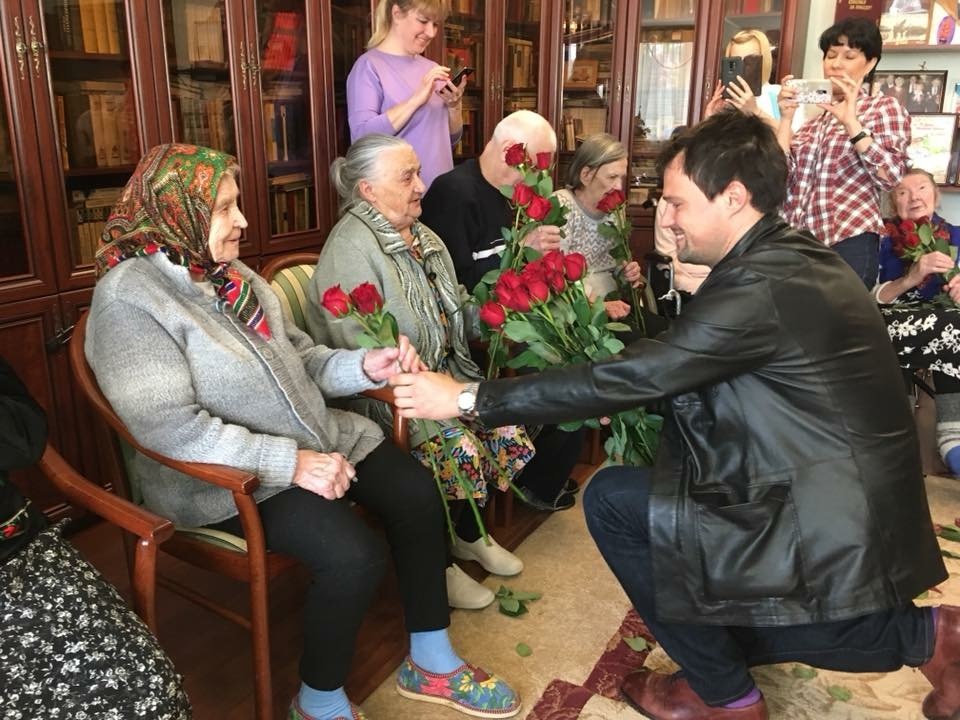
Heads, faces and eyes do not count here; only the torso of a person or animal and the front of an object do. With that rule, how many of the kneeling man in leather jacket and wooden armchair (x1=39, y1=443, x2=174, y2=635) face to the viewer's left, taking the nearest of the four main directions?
1

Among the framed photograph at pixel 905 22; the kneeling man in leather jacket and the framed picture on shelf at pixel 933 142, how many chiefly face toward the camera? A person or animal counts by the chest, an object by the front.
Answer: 2

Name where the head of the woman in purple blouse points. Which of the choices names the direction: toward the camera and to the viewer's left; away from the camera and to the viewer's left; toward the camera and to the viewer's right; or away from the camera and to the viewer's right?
toward the camera and to the viewer's right

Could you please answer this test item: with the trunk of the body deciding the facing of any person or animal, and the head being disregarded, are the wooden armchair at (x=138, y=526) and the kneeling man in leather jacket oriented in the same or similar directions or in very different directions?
very different directions

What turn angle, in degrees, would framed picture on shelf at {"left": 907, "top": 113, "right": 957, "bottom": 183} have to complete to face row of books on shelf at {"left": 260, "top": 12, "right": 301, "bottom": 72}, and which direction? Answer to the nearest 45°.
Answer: approximately 45° to its right

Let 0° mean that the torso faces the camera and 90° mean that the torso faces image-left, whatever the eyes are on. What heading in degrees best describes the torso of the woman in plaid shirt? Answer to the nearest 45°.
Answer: approximately 45°

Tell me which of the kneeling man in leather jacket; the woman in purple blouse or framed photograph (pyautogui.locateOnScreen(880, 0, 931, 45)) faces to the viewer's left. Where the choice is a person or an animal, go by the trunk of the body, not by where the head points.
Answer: the kneeling man in leather jacket

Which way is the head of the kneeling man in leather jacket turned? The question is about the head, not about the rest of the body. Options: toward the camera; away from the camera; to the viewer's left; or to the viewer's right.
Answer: to the viewer's left

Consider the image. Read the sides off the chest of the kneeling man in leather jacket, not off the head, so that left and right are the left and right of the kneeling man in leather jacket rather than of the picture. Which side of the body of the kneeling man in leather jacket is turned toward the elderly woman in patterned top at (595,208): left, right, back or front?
right
